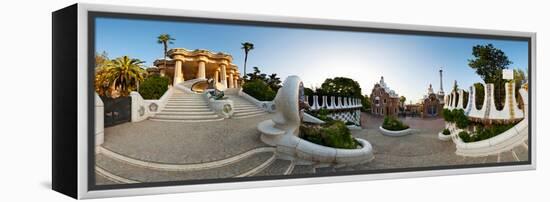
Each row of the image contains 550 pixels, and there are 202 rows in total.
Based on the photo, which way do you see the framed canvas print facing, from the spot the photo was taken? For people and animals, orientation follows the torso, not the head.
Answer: facing the viewer and to the right of the viewer
